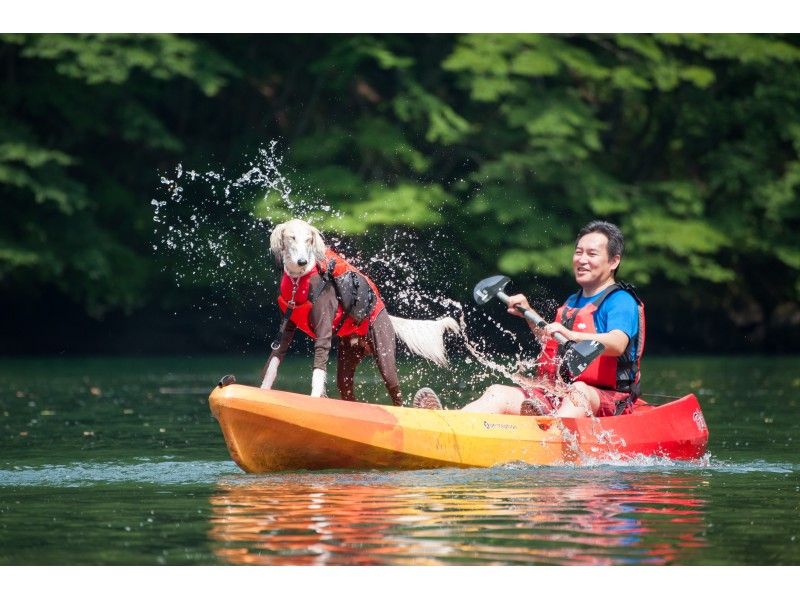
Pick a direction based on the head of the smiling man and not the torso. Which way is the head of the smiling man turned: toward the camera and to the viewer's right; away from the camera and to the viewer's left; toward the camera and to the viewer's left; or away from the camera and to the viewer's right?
toward the camera and to the viewer's left

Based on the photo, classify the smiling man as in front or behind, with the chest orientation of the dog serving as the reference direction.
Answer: behind

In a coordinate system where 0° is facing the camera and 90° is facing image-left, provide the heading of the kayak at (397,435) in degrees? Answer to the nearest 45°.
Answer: approximately 90°
